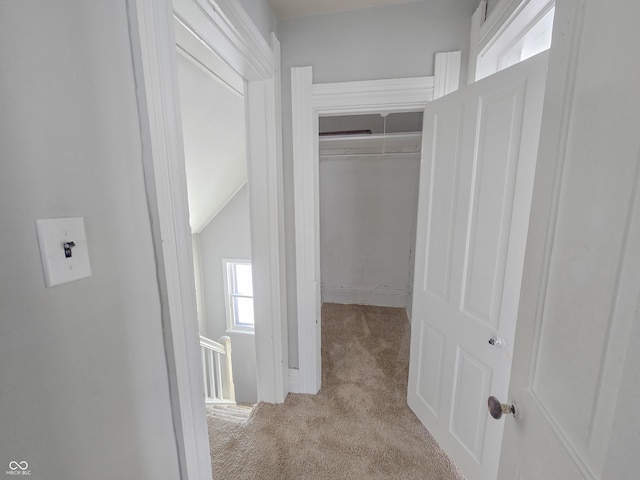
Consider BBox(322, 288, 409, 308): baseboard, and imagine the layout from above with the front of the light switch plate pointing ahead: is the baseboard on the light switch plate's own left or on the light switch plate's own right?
on the light switch plate's own left

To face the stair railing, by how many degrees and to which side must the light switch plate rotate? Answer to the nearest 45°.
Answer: approximately 90° to its left

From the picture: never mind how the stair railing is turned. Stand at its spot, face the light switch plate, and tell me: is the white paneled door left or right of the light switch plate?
left

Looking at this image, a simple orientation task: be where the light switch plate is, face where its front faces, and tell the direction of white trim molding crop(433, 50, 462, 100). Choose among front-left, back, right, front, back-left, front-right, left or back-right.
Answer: front-left

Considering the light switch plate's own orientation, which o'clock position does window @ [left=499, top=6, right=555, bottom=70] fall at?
The window is roughly at 11 o'clock from the light switch plate.

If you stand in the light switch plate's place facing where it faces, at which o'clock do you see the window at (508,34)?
The window is roughly at 11 o'clock from the light switch plate.

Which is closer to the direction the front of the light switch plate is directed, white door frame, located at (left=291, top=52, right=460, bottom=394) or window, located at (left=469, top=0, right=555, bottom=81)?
the window

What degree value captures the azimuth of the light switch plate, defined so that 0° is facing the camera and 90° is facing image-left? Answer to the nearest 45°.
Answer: approximately 315°
